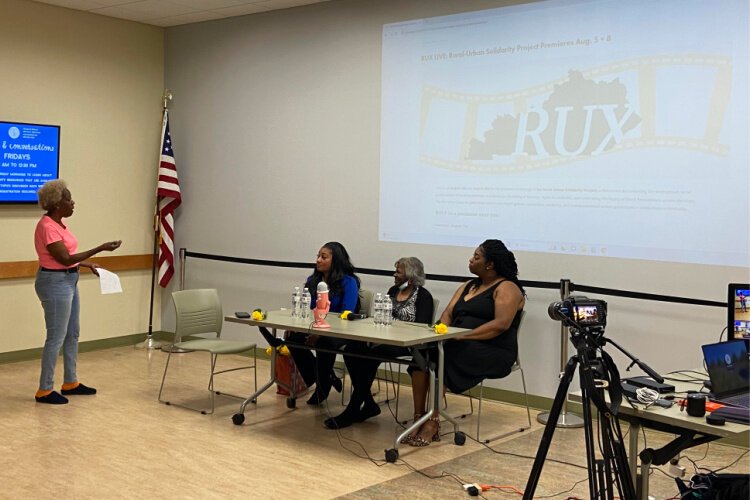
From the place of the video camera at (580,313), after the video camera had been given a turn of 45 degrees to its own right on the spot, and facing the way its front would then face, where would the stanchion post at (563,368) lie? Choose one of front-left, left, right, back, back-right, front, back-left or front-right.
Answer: front

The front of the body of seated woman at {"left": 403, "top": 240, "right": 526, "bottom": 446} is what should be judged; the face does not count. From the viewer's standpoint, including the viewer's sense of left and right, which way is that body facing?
facing the viewer and to the left of the viewer

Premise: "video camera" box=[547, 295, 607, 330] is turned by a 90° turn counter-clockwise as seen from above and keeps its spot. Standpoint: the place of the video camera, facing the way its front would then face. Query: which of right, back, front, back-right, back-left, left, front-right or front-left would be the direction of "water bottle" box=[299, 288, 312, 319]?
right

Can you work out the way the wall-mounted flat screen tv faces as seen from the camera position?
facing the viewer and to the right of the viewer

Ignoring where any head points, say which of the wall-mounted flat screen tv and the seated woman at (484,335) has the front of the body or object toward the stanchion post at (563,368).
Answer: the wall-mounted flat screen tv

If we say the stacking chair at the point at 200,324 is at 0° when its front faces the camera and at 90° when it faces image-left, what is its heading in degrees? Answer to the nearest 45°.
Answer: approximately 315°

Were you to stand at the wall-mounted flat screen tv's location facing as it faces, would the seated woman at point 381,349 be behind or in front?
in front

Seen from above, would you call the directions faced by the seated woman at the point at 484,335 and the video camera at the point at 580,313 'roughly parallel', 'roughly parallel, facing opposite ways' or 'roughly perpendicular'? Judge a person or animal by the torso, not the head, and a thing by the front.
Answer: roughly perpendicular

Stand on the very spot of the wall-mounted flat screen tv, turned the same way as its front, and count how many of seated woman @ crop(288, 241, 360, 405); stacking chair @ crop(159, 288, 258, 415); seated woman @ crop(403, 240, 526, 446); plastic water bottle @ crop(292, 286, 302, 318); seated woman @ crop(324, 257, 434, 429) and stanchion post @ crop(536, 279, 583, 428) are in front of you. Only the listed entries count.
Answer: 6

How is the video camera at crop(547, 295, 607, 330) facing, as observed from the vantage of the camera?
facing away from the viewer and to the left of the viewer

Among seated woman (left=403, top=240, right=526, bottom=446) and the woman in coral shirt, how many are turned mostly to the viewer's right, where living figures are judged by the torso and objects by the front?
1

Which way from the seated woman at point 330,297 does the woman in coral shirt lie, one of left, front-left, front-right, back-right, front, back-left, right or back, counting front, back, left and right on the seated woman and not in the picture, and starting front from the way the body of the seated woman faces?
front-right

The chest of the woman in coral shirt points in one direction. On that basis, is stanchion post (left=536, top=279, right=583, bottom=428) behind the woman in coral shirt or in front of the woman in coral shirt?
in front
